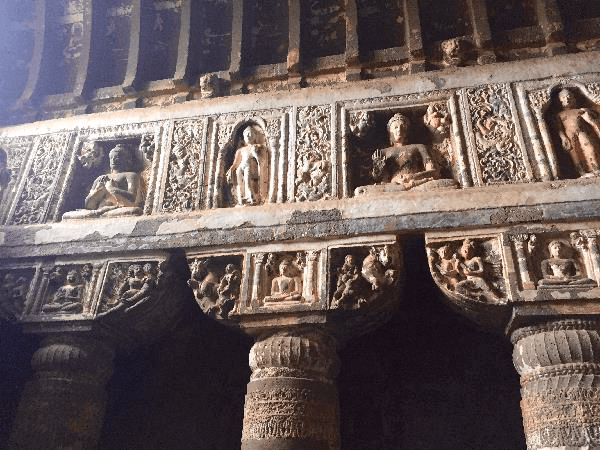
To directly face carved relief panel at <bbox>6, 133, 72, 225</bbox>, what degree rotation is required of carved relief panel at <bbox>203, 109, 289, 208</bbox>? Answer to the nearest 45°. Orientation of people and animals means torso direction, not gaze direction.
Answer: approximately 90° to its right

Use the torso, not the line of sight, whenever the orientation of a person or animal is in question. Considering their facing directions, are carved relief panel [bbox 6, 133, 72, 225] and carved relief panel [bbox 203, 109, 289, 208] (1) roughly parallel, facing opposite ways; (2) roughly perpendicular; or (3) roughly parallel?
roughly parallel

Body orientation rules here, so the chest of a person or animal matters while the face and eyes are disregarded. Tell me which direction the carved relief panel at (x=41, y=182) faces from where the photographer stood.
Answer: facing the viewer

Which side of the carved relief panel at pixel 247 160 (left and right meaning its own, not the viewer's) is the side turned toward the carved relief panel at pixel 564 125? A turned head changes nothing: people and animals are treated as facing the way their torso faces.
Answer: left

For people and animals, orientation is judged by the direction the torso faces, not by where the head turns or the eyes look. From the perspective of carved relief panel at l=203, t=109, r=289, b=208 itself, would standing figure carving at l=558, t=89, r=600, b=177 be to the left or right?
on its left

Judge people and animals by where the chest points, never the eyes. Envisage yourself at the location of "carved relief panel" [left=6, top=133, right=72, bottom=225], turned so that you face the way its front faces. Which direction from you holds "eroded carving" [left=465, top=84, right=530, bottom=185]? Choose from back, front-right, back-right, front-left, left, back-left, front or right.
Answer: front-left

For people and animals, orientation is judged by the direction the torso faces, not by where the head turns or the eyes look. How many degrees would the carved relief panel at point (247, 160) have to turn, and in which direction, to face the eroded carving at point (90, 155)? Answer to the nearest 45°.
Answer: approximately 90° to its right

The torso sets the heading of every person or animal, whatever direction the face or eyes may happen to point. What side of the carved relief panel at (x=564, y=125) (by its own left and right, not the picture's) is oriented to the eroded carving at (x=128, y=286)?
right

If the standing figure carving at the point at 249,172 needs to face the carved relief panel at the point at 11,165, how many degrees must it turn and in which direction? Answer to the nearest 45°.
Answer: approximately 90° to its right

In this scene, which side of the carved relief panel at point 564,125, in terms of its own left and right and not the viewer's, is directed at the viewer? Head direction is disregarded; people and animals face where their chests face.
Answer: front

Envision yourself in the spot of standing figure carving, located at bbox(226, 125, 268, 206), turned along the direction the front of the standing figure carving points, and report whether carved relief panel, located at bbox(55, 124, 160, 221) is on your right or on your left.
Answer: on your right

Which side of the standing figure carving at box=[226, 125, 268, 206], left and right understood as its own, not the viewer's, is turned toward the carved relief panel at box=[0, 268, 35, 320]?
right
